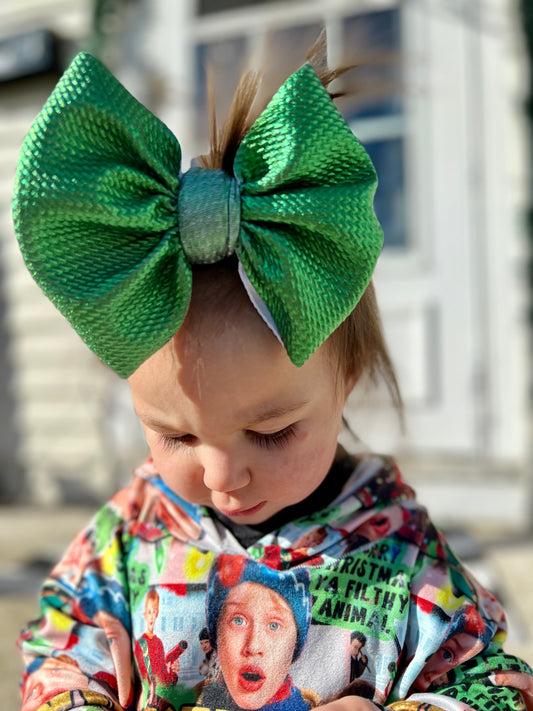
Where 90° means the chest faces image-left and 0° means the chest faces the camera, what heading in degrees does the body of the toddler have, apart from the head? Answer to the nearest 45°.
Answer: approximately 0°
